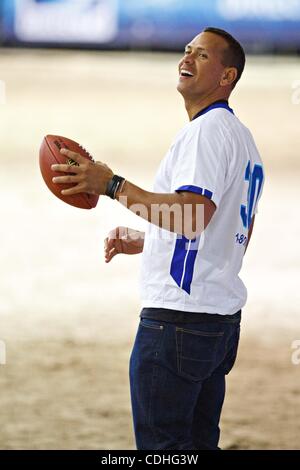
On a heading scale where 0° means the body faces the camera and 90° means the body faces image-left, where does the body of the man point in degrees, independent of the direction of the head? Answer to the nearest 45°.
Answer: approximately 90°

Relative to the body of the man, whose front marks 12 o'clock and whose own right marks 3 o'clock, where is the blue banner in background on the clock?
The blue banner in background is roughly at 3 o'clock from the man.

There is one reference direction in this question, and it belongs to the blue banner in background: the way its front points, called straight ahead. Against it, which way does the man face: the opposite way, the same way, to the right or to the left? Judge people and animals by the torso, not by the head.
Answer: to the right

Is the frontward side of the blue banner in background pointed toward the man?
yes
